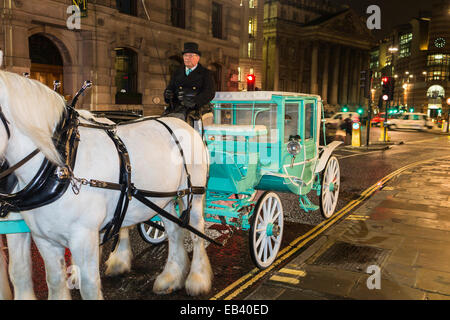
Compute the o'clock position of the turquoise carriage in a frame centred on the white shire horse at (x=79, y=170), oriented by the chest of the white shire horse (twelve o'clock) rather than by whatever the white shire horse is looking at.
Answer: The turquoise carriage is roughly at 6 o'clock from the white shire horse.

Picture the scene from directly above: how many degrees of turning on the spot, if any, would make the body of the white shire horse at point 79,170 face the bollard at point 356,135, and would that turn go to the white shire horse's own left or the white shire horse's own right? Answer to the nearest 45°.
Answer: approximately 180°

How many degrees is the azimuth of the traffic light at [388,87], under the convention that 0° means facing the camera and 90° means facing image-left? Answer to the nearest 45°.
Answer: approximately 45°

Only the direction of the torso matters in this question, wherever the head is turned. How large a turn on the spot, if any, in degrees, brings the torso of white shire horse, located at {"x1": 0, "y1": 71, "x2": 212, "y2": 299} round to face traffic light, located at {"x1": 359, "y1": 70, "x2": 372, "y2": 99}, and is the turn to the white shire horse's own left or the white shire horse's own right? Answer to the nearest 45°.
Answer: approximately 180°

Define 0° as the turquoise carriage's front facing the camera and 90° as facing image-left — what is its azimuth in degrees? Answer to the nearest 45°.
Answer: approximately 45°

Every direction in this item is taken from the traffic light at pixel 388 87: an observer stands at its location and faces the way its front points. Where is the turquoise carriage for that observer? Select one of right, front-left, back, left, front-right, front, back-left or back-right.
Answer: front-left

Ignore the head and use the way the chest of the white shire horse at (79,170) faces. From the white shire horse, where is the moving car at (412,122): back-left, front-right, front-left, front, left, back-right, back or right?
back

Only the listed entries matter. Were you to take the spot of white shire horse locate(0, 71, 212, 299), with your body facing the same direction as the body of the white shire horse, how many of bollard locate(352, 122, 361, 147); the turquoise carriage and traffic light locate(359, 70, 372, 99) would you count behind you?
3

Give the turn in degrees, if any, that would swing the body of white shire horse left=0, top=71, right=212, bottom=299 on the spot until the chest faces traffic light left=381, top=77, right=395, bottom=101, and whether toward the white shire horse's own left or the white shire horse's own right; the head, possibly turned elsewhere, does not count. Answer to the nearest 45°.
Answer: approximately 180°
